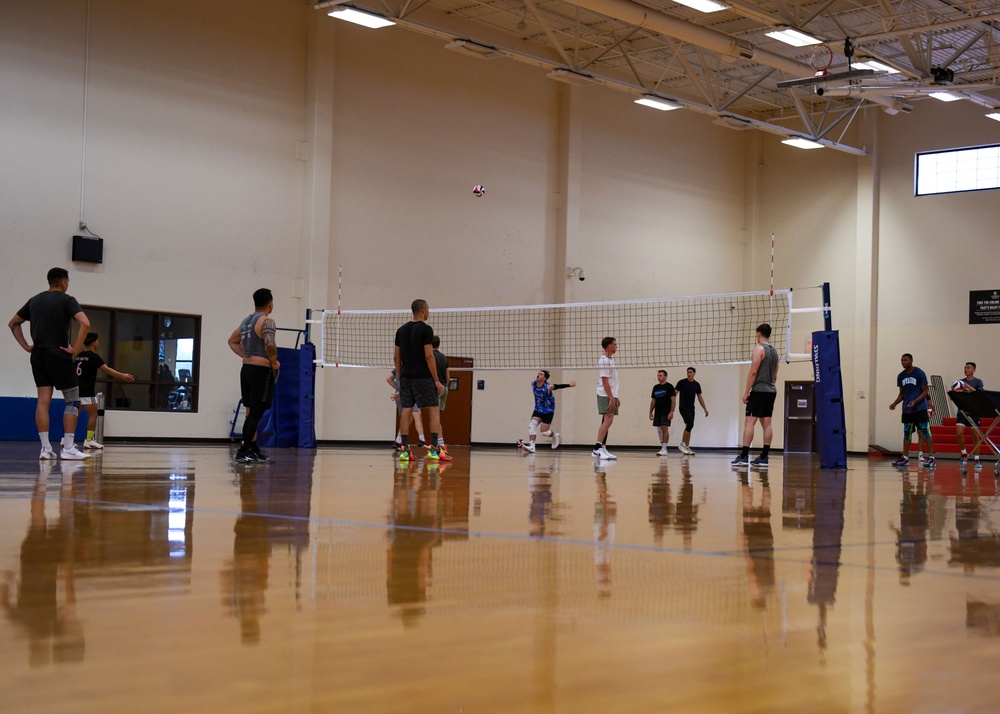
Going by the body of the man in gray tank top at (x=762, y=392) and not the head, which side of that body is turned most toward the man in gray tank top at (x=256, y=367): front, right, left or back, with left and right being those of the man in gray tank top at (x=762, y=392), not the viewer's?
left

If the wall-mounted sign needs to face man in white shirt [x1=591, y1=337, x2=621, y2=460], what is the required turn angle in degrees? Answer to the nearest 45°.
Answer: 0° — it already faces them

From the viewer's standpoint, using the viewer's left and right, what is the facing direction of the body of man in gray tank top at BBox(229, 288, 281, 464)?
facing away from the viewer and to the right of the viewer

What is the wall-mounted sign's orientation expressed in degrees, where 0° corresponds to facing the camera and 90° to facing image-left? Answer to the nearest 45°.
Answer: approximately 0°

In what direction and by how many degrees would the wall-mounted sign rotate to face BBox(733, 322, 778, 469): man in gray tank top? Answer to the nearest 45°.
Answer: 0° — it already faces them

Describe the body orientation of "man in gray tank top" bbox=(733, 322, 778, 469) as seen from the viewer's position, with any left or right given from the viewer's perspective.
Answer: facing away from the viewer and to the left of the viewer

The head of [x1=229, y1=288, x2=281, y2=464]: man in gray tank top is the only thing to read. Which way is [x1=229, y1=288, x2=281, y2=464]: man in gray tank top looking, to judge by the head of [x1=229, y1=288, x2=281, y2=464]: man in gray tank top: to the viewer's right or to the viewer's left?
to the viewer's right

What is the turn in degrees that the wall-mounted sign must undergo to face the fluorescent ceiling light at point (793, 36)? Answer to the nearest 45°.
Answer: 0° — it already faces it

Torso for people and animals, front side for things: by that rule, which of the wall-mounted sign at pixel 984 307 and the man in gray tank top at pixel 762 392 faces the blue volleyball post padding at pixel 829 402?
the wall-mounted sign

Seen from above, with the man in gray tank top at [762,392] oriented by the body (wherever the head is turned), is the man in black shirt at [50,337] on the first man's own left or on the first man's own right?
on the first man's own left
